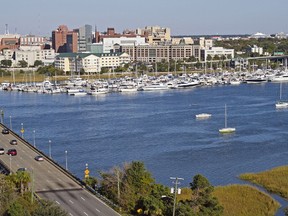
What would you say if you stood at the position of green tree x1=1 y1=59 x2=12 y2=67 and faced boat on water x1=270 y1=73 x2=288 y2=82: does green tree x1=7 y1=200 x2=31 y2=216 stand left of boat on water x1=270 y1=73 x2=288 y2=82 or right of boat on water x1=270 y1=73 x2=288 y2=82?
right

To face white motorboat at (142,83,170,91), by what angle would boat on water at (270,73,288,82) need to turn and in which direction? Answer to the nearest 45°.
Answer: approximately 45° to its left

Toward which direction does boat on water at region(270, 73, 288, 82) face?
to the viewer's left
